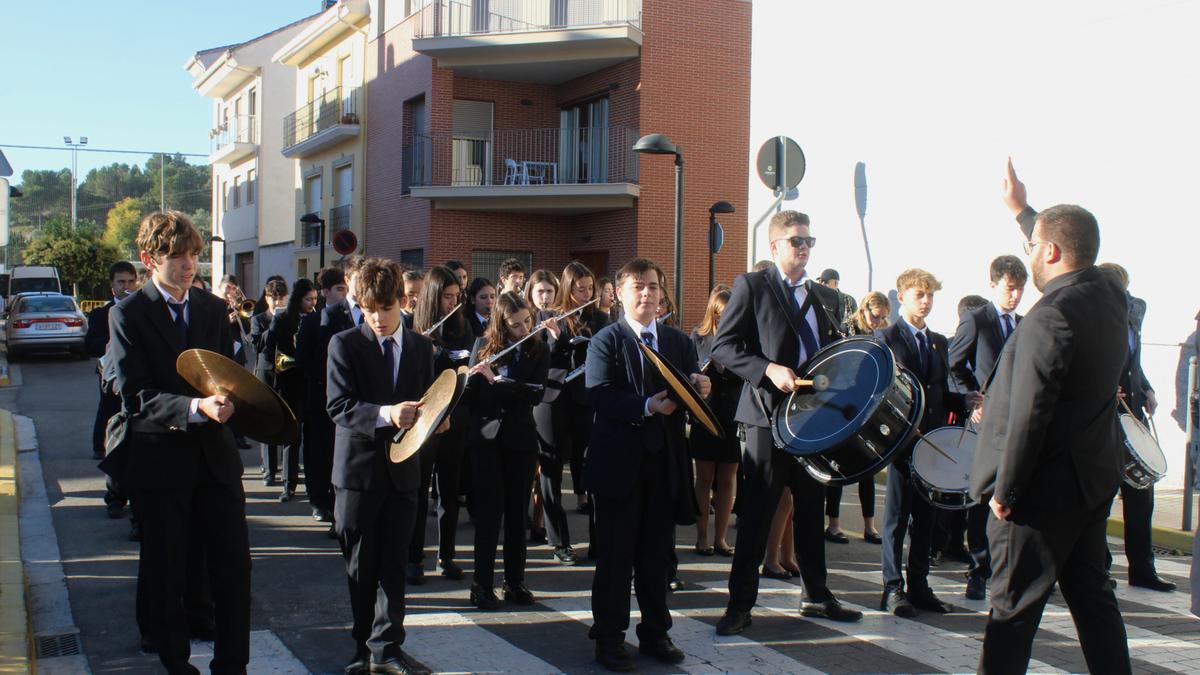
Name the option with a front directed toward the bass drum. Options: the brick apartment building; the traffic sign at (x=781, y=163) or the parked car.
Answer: the brick apartment building

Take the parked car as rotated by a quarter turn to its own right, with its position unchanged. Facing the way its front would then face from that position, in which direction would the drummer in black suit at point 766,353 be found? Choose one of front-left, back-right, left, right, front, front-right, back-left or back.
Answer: right

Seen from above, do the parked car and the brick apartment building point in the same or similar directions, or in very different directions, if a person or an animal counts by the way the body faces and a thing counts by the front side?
very different directions

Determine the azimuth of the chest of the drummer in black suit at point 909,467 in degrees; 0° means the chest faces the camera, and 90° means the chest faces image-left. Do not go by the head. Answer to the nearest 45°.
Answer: approximately 315°

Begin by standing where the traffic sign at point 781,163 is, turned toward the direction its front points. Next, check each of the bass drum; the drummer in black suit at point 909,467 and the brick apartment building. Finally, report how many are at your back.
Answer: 2

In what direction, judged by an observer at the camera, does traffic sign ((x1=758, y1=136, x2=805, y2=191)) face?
facing away from the viewer

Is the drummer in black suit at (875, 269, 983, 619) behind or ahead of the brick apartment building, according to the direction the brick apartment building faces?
ahead

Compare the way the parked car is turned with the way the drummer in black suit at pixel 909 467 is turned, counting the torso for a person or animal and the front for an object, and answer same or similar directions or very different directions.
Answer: very different directions

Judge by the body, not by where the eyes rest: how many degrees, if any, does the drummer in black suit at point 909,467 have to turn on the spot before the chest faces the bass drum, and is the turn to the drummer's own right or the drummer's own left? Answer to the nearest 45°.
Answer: approximately 45° to the drummer's own right

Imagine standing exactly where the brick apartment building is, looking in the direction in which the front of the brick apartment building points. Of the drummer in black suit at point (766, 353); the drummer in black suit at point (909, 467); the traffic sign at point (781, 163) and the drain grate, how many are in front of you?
4

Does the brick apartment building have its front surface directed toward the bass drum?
yes

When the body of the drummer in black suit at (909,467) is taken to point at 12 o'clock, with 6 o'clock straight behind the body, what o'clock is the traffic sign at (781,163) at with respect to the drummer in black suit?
The traffic sign is roughly at 7 o'clock from the drummer in black suit.

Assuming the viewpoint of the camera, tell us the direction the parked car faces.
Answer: facing away from the viewer
